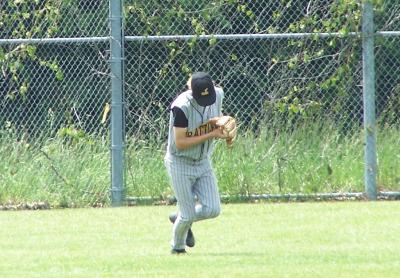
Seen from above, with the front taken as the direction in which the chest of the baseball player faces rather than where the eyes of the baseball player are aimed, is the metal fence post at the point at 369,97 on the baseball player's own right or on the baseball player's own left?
on the baseball player's own left

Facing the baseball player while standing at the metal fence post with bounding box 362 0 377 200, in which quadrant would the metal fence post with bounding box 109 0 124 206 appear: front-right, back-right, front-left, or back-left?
front-right

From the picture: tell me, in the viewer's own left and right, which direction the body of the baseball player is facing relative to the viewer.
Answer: facing the viewer and to the right of the viewer

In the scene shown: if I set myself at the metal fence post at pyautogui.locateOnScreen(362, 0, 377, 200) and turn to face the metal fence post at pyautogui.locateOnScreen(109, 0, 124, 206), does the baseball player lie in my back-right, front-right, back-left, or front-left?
front-left

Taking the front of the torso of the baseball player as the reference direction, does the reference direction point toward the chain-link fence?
no

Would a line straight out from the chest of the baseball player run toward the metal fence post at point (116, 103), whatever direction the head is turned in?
no
